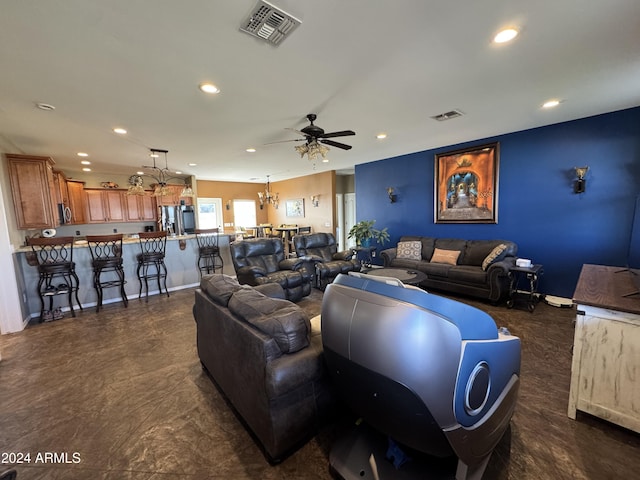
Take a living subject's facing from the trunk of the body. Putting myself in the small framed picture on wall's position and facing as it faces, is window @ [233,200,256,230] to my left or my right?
on my right

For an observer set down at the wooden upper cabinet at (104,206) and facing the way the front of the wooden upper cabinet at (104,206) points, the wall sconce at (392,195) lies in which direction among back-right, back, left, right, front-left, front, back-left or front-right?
front-left

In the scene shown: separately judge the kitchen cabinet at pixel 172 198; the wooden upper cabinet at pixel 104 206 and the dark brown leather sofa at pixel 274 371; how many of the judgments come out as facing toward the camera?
2

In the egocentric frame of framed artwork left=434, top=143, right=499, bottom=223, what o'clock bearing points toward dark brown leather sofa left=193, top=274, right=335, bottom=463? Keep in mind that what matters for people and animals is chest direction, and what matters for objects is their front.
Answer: The dark brown leather sofa is roughly at 11 o'clock from the framed artwork.

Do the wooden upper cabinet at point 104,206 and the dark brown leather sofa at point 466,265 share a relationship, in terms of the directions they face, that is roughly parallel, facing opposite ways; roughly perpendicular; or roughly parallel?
roughly perpendicular

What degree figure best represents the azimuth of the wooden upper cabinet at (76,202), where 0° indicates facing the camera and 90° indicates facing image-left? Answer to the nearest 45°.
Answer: approximately 315°

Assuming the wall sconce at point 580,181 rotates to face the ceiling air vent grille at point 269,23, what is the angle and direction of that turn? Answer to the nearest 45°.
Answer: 0° — it already faces it

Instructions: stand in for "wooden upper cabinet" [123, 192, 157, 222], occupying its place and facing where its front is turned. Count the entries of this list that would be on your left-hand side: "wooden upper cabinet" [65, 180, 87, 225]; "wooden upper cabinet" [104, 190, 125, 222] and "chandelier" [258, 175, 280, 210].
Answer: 1

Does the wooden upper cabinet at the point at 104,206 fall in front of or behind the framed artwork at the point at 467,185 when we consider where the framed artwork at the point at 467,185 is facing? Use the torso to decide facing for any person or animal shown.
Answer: in front

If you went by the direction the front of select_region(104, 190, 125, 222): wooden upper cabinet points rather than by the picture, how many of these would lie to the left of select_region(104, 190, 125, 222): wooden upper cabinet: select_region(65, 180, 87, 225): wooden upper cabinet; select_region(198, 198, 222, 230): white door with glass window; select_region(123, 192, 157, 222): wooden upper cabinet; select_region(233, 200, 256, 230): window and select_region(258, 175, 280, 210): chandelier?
4

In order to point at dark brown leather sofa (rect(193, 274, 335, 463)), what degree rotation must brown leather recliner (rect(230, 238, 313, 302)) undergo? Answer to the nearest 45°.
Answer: approximately 45° to its right

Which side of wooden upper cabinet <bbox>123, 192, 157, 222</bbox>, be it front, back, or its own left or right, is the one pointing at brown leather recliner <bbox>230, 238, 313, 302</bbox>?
front

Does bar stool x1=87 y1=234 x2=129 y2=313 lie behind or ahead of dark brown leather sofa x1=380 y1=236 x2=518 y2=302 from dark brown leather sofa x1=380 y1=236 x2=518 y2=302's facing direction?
ahead

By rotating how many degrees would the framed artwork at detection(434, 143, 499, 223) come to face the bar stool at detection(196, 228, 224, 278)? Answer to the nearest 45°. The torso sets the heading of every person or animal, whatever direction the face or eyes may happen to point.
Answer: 0° — it already faces it

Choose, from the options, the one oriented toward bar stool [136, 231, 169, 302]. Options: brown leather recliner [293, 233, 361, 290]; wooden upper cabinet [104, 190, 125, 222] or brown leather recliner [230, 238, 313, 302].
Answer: the wooden upper cabinet

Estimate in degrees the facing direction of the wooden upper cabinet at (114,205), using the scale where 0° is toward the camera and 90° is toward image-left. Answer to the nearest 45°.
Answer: approximately 0°

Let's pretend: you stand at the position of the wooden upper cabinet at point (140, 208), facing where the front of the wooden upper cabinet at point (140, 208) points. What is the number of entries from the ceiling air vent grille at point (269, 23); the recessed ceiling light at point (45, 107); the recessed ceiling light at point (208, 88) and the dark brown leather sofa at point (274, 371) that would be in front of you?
4

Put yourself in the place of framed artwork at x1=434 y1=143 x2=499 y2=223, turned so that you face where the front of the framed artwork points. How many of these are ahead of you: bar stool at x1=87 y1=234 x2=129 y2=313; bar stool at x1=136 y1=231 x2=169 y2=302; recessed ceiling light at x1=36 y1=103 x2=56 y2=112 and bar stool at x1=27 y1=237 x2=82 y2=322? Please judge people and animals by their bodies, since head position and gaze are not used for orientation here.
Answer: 4
